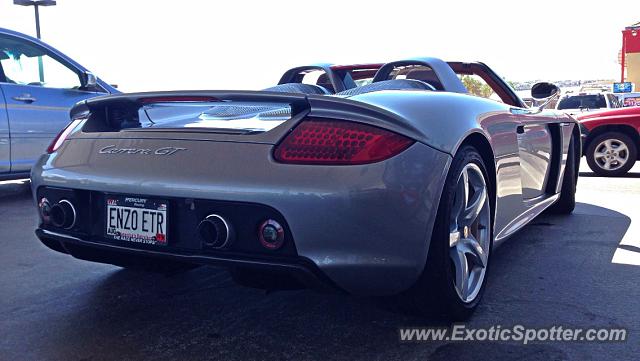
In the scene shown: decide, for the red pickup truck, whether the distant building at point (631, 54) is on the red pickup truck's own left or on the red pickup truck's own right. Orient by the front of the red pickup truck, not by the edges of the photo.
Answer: on the red pickup truck's own right

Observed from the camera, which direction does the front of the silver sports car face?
facing away from the viewer and to the right of the viewer

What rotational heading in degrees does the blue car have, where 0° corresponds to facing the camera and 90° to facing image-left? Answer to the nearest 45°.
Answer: approximately 270°

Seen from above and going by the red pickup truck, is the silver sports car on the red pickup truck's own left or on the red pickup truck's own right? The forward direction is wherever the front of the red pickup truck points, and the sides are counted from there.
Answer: on the red pickup truck's own left

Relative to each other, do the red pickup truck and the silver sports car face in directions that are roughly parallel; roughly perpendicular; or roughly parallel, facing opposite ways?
roughly perpendicular

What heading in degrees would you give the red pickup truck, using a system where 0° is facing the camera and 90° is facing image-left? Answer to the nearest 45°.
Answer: approximately 90°

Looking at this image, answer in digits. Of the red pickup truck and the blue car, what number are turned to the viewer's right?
1

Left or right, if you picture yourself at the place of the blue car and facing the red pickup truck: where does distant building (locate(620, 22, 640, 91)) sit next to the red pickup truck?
left

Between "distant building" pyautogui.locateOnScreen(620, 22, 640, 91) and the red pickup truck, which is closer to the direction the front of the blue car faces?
the red pickup truck

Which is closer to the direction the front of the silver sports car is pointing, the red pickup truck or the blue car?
the red pickup truck

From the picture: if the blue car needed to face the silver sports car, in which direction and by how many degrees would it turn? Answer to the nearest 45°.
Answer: approximately 90° to its right

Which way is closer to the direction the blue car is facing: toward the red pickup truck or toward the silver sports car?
the red pickup truck
